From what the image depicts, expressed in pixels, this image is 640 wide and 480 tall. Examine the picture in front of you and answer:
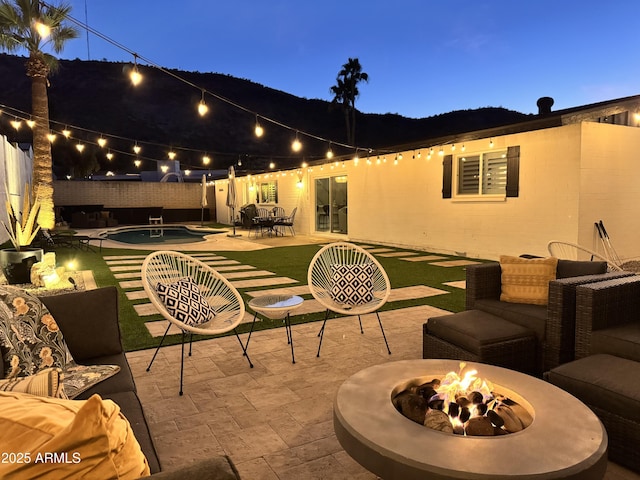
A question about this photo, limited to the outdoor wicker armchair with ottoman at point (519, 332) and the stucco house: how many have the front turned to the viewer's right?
0

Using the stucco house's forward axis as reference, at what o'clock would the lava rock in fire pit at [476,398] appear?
The lava rock in fire pit is roughly at 11 o'clock from the stucco house.

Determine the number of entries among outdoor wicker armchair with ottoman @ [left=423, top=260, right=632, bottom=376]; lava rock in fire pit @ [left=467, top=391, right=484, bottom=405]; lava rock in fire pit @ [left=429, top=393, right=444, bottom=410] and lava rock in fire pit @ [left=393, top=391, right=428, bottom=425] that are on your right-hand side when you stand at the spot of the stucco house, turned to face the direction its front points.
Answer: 0

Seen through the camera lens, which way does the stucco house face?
facing the viewer and to the left of the viewer

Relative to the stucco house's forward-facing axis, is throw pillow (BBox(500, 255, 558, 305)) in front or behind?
in front

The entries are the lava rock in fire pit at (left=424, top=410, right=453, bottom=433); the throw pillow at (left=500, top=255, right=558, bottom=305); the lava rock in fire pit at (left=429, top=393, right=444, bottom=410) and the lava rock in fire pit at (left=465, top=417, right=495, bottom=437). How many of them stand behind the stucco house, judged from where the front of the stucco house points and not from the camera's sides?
0

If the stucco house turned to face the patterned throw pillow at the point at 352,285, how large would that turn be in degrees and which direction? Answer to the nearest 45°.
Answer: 0° — it already faces it

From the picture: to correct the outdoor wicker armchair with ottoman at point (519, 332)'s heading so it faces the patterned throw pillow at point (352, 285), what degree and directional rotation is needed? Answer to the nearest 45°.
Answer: approximately 45° to its right

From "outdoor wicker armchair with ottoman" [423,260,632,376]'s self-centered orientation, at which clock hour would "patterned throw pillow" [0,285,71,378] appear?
The patterned throw pillow is roughly at 12 o'clock from the outdoor wicker armchair with ottoman.

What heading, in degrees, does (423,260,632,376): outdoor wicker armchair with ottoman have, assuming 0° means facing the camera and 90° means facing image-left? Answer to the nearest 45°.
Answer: approximately 45°

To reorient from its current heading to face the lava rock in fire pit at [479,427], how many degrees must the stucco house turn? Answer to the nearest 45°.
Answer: approximately 45° to its left

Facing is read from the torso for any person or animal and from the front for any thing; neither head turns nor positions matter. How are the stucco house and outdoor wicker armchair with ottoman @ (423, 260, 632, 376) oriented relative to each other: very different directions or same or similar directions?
same or similar directions

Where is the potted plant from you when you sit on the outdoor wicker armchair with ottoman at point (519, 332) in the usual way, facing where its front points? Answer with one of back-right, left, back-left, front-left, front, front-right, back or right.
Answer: front-right

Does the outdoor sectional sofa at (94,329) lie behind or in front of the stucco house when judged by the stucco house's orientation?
in front

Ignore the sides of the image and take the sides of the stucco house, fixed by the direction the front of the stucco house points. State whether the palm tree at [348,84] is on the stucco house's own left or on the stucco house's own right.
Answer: on the stucco house's own right

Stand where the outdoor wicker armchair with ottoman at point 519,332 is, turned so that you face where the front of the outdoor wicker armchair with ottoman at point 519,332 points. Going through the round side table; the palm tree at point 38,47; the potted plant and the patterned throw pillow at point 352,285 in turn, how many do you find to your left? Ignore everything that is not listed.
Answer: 0

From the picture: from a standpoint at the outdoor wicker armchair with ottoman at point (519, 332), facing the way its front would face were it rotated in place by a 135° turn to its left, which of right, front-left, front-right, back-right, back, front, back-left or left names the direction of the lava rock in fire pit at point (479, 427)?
right

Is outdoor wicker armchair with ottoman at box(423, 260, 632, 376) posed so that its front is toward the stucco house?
no

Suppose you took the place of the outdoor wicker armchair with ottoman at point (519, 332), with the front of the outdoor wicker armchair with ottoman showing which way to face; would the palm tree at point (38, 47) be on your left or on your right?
on your right

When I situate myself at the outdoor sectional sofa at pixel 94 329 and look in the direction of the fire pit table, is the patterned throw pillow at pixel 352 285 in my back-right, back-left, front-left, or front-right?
front-left
